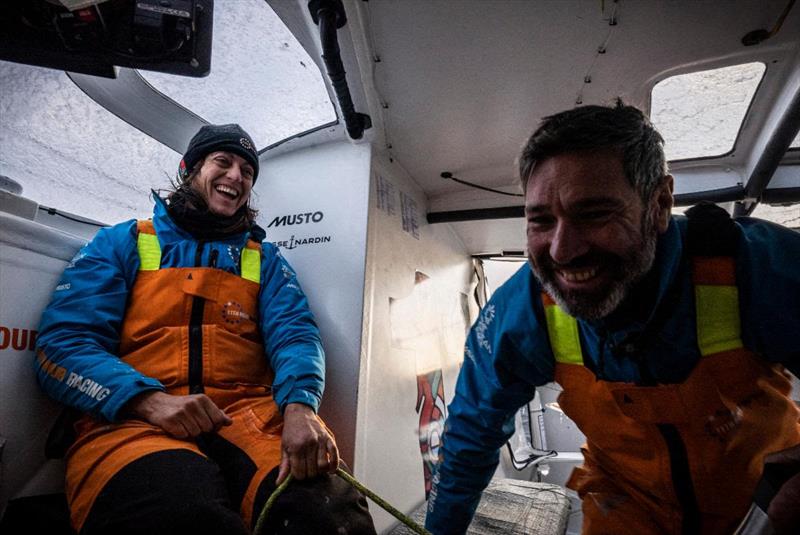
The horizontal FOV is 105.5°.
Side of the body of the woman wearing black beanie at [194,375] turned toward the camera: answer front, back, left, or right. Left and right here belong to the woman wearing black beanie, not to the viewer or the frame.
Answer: front

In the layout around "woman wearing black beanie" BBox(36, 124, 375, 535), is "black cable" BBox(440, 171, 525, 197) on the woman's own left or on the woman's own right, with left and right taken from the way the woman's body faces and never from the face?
on the woman's own left

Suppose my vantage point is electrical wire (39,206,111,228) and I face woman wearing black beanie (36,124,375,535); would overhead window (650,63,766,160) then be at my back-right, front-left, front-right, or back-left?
front-left

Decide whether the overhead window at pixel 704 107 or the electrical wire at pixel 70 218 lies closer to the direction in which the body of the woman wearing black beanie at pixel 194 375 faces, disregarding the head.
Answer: the overhead window

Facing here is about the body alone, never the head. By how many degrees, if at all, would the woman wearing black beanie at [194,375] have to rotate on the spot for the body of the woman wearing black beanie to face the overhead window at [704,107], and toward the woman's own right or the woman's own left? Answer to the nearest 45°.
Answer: approximately 90° to the woman's own left

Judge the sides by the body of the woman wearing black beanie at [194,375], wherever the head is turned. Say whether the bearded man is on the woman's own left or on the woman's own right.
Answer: on the woman's own left

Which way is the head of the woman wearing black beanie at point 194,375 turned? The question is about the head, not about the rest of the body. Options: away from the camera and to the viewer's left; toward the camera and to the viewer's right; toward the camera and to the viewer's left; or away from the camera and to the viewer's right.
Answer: toward the camera and to the viewer's right

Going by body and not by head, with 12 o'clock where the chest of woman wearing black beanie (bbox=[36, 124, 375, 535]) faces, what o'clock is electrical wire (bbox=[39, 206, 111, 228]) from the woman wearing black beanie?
The electrical wire is roughly at 5 o'clock from the woman wearing black beanie.

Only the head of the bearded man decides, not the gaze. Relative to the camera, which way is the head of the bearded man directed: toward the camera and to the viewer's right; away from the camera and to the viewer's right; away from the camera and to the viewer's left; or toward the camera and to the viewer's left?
toward the camera and to the viewer's left
